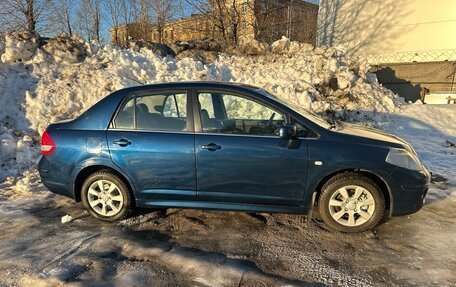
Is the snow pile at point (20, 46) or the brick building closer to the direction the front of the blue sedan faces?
the brick building

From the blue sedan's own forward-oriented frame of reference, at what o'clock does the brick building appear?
The brick building is roughly at 9 o'clock from the blue sedan.

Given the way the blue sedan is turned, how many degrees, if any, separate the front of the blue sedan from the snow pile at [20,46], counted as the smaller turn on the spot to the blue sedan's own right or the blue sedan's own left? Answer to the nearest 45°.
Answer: approximately 135° to the blue sedan's own left

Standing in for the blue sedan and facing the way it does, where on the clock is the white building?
The white building is roughly at 10 o'clock from the blue sedan.

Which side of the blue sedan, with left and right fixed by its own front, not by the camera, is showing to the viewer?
right

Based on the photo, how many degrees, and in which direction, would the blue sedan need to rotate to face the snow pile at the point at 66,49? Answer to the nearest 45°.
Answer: approximately 135° to its left

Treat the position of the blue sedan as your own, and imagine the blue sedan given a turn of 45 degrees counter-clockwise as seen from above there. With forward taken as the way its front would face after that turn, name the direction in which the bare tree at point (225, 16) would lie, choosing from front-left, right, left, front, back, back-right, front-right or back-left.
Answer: front-left
